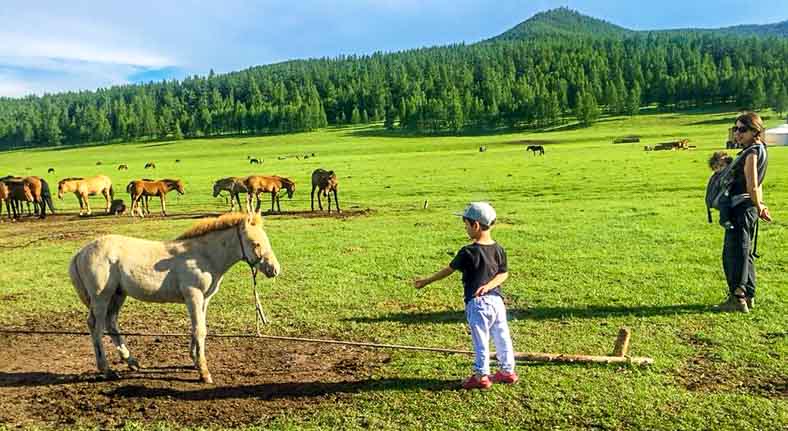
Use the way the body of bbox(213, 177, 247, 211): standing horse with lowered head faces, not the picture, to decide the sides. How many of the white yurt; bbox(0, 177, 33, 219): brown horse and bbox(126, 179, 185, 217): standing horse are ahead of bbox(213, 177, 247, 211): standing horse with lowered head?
2

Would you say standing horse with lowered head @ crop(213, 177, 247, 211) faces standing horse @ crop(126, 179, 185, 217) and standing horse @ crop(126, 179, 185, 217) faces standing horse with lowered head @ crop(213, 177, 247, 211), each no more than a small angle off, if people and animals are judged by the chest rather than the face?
yes

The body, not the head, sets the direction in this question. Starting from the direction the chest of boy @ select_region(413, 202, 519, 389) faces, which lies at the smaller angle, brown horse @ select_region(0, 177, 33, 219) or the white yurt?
the brown horse

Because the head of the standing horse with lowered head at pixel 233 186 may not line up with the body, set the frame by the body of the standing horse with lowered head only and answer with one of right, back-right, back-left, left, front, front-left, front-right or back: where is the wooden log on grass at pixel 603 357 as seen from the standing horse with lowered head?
left

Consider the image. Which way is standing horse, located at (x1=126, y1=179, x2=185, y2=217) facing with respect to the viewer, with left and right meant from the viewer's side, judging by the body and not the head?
facing to the right of the viewer

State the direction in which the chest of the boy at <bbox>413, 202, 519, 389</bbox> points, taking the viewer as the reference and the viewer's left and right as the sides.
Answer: facing away from the viewer and to the left of the viewer

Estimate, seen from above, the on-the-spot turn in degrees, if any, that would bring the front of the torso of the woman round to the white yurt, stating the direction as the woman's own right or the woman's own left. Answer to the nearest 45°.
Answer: approximately 90° to the woman's own right

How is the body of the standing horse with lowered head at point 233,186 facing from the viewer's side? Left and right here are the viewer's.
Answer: facing to the left of the viewer

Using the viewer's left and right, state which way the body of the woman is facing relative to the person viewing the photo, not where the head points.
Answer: facing to the left of the viewer

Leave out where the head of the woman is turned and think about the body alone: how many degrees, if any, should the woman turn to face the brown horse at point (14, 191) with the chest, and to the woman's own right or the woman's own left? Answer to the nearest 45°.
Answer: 0° — they already face it

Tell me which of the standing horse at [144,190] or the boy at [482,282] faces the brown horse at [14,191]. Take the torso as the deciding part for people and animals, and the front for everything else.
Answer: the boy

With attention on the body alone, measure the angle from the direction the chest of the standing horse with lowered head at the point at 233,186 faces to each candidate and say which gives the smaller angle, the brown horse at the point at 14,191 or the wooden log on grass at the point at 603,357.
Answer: the brown horse

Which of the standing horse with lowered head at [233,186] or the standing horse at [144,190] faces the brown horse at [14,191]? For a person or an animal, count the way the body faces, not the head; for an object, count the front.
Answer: the standing horse with lowered head at [233,186]
